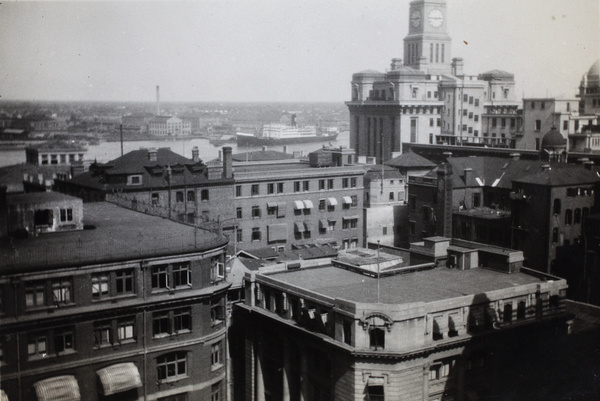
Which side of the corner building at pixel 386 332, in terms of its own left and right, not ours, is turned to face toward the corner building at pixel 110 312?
right

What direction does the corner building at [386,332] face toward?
toward the camera
